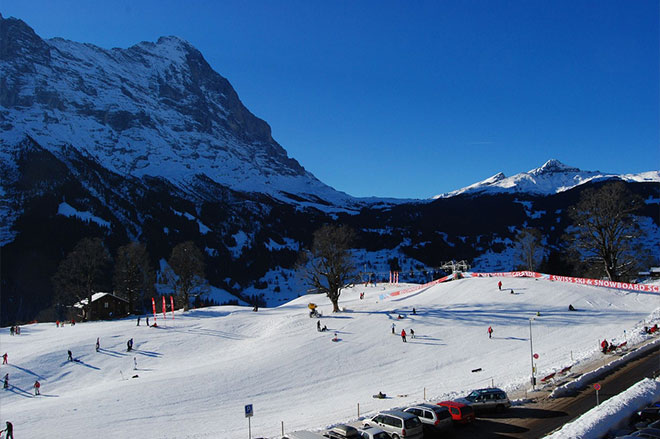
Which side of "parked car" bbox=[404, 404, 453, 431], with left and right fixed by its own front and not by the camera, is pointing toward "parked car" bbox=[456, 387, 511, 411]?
right

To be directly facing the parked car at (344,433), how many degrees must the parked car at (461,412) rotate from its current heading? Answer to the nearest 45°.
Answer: approximately 90° to its left

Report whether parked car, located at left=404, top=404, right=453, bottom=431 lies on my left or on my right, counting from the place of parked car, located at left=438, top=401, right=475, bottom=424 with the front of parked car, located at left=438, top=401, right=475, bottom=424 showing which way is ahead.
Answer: on my left

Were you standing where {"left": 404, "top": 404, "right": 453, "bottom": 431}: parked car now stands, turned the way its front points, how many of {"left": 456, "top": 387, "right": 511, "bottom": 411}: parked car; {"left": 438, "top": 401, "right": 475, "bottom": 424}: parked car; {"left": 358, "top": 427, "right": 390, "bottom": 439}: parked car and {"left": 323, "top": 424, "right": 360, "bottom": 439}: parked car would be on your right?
2

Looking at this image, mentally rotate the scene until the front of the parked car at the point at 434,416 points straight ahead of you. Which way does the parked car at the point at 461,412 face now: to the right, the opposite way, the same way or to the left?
the same way

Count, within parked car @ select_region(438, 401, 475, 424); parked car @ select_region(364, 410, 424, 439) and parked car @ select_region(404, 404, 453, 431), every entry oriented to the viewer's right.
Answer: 0

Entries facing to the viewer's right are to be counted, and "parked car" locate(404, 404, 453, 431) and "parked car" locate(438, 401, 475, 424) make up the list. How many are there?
0

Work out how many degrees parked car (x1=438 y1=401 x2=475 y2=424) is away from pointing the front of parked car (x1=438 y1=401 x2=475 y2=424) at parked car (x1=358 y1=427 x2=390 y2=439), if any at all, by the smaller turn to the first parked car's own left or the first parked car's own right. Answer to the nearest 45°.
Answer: approximately 90° to the first parked car's own left

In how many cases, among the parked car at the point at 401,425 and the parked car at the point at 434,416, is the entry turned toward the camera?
0

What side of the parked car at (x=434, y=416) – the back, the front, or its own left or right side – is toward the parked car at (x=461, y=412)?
right

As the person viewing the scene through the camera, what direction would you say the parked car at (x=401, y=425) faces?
facing away from the viewer and to the left of the viewer

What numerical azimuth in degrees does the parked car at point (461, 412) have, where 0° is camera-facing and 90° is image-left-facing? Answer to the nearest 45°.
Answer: approximately 135°

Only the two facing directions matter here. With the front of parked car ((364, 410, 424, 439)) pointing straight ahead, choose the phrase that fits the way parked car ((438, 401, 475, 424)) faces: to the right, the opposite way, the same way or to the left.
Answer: the same way
